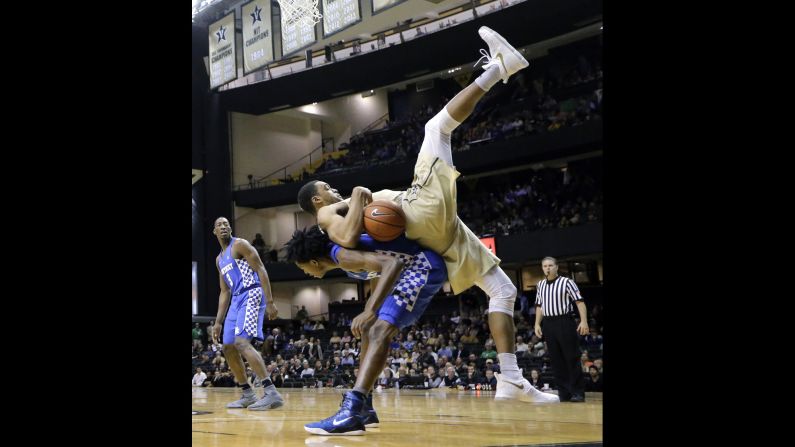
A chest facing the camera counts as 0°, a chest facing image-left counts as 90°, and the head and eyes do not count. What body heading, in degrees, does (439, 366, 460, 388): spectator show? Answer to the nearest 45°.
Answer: approximately 0°

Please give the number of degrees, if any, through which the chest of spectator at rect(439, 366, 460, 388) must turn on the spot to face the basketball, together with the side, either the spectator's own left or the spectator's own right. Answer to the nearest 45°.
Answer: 0° — they already face it

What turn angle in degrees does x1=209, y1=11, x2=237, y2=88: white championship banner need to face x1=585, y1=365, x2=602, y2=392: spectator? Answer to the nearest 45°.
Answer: approximately 90° to its left

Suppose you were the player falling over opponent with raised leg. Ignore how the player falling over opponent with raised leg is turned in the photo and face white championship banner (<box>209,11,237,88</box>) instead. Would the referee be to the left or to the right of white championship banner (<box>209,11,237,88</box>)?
right

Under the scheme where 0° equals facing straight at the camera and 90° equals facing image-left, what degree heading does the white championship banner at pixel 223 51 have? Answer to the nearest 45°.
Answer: approximately 45°

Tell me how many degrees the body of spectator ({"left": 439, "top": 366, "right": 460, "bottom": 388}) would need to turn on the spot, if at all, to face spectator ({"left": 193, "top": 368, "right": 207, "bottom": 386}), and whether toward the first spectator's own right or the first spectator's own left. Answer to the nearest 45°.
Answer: approximately 135° to the first spectator's own right
